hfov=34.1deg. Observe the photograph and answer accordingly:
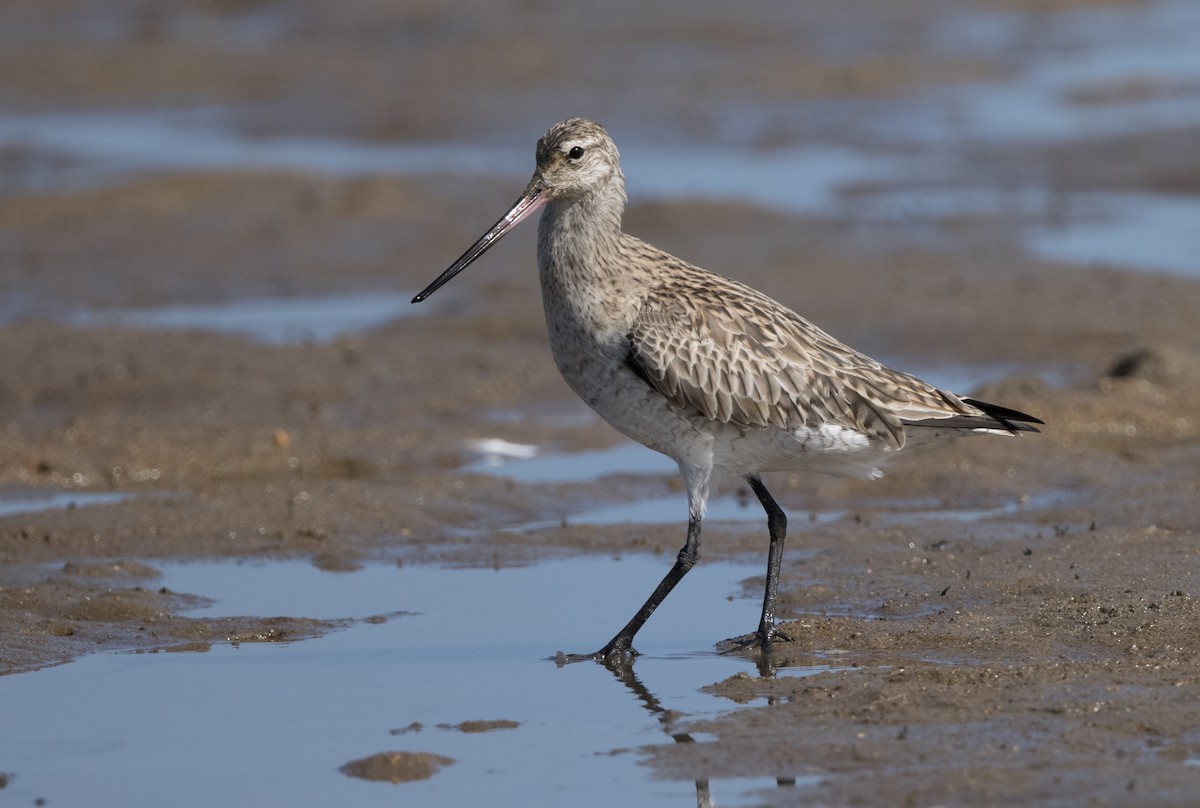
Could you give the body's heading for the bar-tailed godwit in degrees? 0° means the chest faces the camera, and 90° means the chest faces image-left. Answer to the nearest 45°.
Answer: approximately 90°
